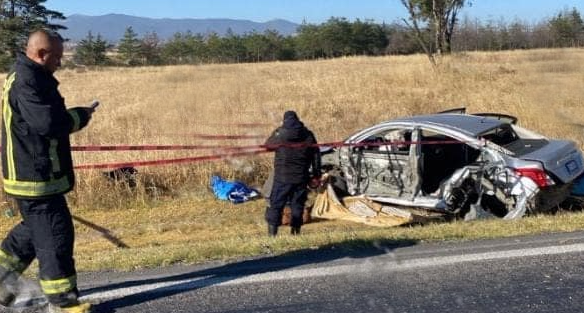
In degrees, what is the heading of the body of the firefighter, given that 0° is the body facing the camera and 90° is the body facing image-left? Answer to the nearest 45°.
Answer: approximately 270°

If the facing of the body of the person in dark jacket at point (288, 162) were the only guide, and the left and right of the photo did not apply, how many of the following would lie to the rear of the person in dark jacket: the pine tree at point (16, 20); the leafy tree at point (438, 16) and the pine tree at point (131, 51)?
0

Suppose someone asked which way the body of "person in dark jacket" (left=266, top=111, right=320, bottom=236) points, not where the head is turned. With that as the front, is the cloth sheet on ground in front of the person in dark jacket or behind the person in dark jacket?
in front

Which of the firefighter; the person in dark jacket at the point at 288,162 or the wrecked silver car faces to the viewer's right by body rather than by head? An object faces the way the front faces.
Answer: the firefighter

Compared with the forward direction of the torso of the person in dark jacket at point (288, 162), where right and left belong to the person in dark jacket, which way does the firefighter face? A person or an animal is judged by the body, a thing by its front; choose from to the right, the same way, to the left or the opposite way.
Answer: to the right

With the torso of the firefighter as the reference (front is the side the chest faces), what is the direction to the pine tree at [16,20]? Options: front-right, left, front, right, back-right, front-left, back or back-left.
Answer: left

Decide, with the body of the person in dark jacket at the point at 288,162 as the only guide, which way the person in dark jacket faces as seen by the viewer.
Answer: away from the camera

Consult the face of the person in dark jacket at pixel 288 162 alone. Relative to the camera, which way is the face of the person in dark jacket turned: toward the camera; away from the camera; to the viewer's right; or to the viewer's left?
away from the camera

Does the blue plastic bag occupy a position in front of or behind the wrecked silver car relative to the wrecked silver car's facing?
in front

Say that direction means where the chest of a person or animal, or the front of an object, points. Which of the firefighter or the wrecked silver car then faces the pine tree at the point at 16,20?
the wrecked silver car

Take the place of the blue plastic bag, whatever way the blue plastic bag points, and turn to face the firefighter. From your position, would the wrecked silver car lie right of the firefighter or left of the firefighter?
left

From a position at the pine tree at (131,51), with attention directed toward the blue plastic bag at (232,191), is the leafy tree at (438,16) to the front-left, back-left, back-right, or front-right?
front-left

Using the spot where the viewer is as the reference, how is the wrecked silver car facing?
facing away from the viewer and to the left of the viewer

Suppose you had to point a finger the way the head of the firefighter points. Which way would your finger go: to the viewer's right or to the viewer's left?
to the viewer's right

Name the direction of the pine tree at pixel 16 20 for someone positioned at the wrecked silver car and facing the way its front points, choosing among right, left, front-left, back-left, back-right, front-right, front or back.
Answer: front
